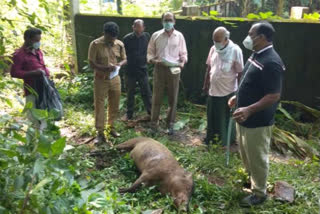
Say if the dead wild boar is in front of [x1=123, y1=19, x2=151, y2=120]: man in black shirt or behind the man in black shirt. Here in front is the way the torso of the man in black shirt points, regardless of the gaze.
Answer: in front

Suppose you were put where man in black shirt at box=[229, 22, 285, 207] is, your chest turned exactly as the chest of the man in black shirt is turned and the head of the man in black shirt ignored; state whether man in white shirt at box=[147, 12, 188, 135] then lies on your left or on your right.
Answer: on your right

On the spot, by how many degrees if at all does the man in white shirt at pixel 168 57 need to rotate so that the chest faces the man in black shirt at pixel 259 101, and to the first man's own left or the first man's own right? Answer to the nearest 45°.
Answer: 0° — they already face them

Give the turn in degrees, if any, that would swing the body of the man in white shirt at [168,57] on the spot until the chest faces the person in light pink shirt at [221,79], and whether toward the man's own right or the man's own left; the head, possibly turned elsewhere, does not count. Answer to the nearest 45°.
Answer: approximately 45° to the man's own left

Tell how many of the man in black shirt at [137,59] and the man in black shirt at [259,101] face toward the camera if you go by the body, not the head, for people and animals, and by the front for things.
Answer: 1

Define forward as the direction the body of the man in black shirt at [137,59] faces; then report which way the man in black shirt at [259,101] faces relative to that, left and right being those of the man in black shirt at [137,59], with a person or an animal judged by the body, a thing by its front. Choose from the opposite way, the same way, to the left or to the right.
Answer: to the right

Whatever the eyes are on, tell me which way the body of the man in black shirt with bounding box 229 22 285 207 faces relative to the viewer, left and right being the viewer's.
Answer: facing to the left of the viewer

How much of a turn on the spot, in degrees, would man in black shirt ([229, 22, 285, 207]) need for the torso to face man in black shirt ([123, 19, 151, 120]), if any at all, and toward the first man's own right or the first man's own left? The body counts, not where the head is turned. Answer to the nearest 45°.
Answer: approximately 45° to the first man's own right

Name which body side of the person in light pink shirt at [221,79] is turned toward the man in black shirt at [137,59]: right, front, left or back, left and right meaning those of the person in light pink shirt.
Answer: right

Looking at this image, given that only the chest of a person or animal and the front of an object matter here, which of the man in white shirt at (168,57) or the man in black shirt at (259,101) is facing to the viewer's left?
the man in black shirt

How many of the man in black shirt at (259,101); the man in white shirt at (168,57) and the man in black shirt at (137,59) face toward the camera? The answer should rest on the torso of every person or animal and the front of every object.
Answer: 2

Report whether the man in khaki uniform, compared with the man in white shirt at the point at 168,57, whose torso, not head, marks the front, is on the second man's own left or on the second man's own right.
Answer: on the second man's own right

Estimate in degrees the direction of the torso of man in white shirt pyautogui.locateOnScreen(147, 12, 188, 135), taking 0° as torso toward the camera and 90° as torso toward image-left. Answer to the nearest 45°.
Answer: approximately 0°
